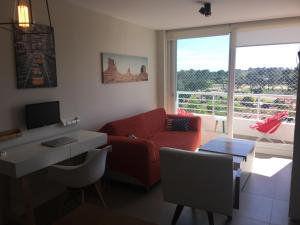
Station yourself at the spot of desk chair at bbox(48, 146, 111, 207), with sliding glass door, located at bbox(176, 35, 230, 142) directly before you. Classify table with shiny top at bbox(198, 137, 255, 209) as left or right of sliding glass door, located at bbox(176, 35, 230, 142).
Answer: right

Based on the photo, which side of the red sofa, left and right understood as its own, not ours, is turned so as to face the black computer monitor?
right

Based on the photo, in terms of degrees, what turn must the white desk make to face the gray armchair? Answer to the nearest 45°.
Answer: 0° — it already faces it

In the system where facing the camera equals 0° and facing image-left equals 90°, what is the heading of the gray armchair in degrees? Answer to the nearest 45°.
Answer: approximately 225°

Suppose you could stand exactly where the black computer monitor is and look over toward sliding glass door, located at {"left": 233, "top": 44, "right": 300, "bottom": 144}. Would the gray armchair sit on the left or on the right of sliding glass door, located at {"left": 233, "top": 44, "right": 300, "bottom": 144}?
right

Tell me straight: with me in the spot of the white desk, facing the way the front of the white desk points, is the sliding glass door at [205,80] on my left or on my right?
on my left

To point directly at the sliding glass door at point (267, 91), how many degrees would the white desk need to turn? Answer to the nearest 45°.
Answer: approximately 45° to its left
